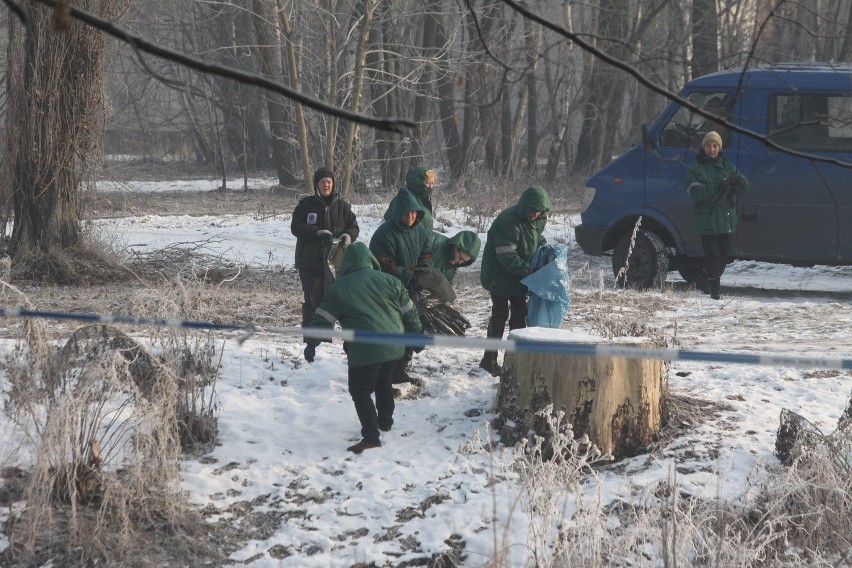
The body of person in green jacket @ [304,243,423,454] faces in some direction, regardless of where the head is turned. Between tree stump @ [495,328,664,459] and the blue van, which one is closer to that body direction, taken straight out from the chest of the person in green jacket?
the blue van

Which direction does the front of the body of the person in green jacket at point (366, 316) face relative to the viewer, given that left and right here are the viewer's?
facing away from the viewer

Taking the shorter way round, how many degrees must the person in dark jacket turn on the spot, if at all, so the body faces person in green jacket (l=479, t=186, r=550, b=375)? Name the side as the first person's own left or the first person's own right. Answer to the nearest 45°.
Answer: approximately 45° to the first person's own left

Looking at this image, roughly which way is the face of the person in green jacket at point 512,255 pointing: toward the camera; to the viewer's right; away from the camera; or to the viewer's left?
to the viewer's right

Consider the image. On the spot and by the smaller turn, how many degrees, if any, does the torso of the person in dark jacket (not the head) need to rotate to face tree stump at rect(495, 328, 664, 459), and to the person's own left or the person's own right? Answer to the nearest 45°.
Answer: approximately 45° to the person's own left

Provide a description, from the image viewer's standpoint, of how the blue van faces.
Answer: facing to the left of the viewer

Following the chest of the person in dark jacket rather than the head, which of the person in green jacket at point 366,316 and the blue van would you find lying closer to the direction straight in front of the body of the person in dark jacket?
the person in green jacket
